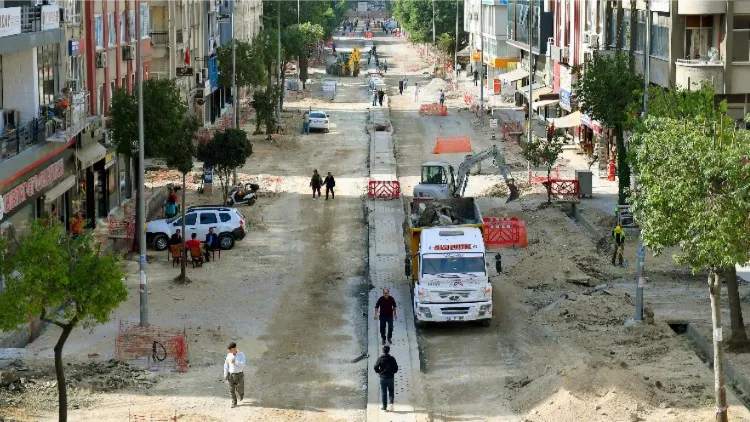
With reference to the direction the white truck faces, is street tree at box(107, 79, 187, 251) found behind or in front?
behind

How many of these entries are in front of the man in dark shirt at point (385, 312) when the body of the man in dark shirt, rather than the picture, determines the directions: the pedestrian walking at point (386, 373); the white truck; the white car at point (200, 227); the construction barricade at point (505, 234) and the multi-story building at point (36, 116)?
1

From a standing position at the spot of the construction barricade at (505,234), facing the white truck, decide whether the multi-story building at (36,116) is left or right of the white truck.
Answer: right

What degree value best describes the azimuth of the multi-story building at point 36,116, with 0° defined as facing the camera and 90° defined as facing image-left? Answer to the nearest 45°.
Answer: approximately 315°

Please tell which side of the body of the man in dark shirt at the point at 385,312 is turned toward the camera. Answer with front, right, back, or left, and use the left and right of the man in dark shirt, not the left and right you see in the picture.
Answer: front

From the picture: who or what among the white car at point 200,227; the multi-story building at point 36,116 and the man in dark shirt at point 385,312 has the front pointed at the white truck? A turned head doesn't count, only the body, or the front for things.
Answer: the multi-story building

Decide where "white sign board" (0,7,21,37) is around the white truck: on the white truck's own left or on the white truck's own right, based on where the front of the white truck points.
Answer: on the white truck's own right

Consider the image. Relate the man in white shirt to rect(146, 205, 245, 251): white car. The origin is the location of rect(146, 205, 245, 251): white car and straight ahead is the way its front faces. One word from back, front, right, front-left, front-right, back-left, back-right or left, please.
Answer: left

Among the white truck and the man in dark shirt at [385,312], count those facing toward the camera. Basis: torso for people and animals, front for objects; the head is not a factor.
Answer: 2

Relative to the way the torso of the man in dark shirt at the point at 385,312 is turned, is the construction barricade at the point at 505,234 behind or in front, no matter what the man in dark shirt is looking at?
behind

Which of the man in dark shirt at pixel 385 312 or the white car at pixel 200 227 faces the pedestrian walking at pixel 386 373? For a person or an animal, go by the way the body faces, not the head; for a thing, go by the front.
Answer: the man in dark shirt

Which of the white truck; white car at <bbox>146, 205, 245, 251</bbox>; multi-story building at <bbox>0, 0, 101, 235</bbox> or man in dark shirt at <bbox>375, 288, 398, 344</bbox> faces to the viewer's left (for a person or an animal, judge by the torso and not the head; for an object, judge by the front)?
the white car

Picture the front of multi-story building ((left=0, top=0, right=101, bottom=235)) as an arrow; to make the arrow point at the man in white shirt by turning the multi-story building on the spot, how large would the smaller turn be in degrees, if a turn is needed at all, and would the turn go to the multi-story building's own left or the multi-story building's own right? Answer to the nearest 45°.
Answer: approximately 45° to the multi-story building's own right

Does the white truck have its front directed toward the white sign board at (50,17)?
no

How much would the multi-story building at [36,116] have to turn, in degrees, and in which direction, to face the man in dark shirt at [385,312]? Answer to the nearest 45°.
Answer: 0° — it already faces them

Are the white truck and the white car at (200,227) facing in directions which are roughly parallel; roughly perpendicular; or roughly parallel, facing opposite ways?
roughly perpendicular

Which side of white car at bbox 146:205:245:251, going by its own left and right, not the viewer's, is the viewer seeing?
left

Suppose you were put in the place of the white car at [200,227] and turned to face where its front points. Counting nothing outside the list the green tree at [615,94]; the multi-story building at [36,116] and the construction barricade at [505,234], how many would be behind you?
2

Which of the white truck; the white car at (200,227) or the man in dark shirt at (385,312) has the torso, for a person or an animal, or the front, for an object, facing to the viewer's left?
the white car
